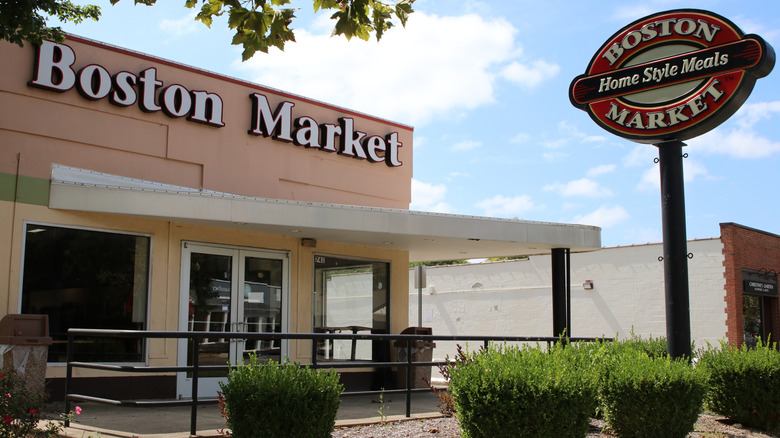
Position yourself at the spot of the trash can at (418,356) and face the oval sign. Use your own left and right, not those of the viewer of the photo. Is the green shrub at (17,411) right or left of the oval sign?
right

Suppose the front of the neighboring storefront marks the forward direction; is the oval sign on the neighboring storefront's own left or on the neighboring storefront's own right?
on the neighboring storefront's own right

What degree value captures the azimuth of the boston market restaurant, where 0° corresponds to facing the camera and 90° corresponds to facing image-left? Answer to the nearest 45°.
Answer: approximately 315°

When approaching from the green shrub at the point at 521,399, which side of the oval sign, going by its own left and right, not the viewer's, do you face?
front

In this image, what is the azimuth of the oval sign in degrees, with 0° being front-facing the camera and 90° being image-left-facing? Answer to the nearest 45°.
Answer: approximately 45°

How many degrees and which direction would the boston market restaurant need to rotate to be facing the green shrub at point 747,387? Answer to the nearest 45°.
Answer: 0° — it already faces it

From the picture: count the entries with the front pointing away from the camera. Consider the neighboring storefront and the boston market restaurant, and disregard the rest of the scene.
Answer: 0

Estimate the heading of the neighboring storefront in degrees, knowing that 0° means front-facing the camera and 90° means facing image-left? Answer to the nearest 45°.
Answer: approximately 315°

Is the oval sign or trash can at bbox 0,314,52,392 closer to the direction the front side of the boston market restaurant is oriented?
the oval sign

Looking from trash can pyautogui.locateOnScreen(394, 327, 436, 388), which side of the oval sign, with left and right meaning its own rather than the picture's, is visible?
right
